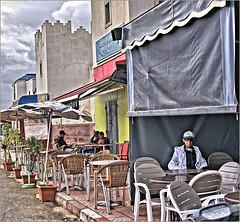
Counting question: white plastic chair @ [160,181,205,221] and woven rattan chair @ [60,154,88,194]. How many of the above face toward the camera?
0

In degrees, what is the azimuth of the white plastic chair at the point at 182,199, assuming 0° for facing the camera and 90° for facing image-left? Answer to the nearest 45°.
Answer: approximately 135°

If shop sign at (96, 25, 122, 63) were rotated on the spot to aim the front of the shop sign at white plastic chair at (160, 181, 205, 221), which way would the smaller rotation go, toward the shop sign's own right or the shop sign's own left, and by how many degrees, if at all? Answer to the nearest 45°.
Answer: approximately 45° to the shop sign's own left

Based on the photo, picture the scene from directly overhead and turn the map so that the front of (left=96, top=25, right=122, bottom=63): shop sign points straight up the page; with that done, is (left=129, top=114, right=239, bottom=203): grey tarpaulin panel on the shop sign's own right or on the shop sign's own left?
on the shop sign's own left

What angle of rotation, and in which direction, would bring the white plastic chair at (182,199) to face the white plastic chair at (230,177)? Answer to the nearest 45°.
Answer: approximately 45° to its right

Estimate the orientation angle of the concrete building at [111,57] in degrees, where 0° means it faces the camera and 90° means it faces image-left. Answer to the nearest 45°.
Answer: approximately 45°

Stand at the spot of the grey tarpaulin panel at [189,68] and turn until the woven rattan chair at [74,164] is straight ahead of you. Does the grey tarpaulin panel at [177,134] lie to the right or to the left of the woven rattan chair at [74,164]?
right

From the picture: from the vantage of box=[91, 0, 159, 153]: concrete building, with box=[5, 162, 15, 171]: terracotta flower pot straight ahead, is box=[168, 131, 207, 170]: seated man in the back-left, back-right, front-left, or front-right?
back-left
